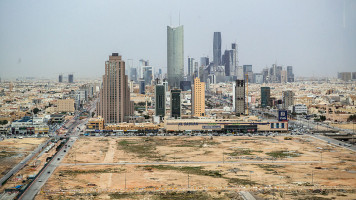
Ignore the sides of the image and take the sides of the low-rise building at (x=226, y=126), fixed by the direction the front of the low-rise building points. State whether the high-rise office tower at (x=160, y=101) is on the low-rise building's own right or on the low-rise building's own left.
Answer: on the low-rise building's own right

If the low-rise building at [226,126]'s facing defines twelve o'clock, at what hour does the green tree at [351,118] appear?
The green tree is roughly at 8 o'clock from the low-rise building.

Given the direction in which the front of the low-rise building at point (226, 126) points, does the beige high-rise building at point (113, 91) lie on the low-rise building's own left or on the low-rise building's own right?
on the low-rise building's own right

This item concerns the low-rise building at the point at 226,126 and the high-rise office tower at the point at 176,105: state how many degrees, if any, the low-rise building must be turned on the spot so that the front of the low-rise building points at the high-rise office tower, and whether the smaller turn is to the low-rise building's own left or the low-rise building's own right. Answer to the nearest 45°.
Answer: approximately 135° to the low-rise building's own right

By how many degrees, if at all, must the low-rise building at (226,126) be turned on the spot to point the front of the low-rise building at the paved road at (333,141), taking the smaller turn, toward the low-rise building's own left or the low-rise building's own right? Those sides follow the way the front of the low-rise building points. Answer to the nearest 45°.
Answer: approximately 45° to the low-rise building's own left

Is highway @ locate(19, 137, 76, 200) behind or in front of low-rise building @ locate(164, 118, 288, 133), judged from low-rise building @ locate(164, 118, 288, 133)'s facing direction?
in front

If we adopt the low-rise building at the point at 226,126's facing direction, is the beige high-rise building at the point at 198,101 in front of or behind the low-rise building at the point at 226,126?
behind

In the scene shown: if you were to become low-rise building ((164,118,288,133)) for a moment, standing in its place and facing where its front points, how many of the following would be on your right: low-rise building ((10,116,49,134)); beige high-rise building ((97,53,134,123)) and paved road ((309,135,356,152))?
2

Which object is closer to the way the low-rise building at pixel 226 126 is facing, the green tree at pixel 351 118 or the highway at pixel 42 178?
the highway

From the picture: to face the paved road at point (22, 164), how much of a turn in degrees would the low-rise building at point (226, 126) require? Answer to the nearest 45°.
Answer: approximately 45° to its right

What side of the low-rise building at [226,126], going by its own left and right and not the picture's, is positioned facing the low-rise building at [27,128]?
right

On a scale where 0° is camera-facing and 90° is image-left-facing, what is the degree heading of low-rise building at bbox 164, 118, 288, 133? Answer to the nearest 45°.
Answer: approximately 0°

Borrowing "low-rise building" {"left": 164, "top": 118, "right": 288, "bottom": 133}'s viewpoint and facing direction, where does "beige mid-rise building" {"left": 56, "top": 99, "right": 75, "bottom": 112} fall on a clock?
The beige mid-rise building is roughly at 4 o'clock from the low-rise building.

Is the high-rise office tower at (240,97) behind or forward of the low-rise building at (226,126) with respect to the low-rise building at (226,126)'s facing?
behind

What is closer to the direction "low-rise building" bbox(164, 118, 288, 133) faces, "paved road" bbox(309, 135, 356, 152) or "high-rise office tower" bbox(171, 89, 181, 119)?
the paved road

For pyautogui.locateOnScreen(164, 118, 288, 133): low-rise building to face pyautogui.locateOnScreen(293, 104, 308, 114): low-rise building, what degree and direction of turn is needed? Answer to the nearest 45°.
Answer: approximately 135° to its left
